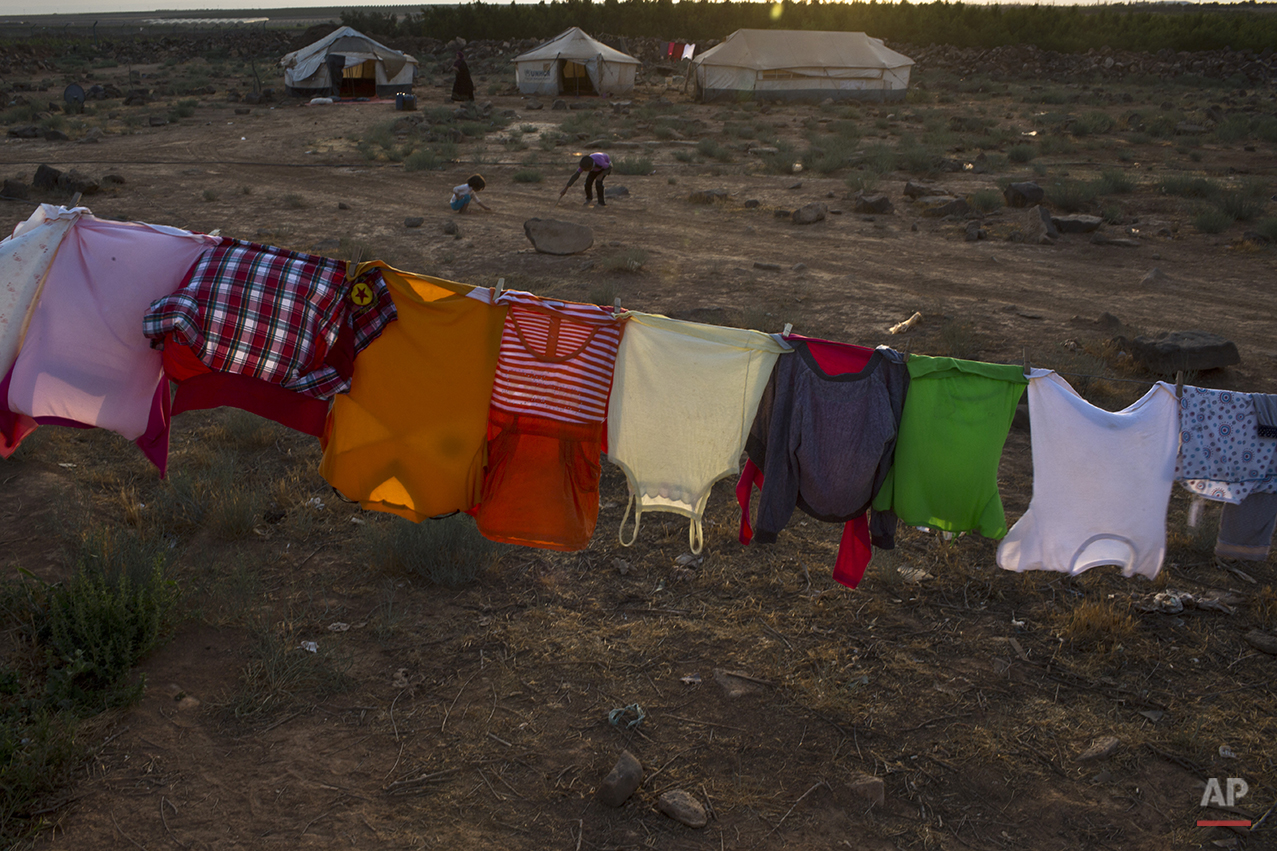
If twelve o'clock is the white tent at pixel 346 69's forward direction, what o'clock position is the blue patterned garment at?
The blue patterned garment is roughly at 12 o'clock from the white tent.

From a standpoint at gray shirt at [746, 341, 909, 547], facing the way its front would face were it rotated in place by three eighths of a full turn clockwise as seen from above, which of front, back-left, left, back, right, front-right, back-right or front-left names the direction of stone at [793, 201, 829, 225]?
front-right

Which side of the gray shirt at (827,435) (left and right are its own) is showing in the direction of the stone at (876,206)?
back

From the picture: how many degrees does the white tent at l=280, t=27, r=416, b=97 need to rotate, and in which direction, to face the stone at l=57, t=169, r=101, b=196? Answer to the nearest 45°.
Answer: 0° — it already faces it

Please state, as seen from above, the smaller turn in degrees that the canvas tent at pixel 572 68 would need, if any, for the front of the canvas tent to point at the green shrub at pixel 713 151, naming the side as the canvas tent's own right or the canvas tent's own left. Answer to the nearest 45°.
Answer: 0° — it already faces it

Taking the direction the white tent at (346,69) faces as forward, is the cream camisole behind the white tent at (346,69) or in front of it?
in front

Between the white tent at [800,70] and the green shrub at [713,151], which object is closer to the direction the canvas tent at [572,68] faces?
the green shrub

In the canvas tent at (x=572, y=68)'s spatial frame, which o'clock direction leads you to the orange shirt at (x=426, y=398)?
The orange shirt is roughly at 12 o'clock from the canvas tent.
